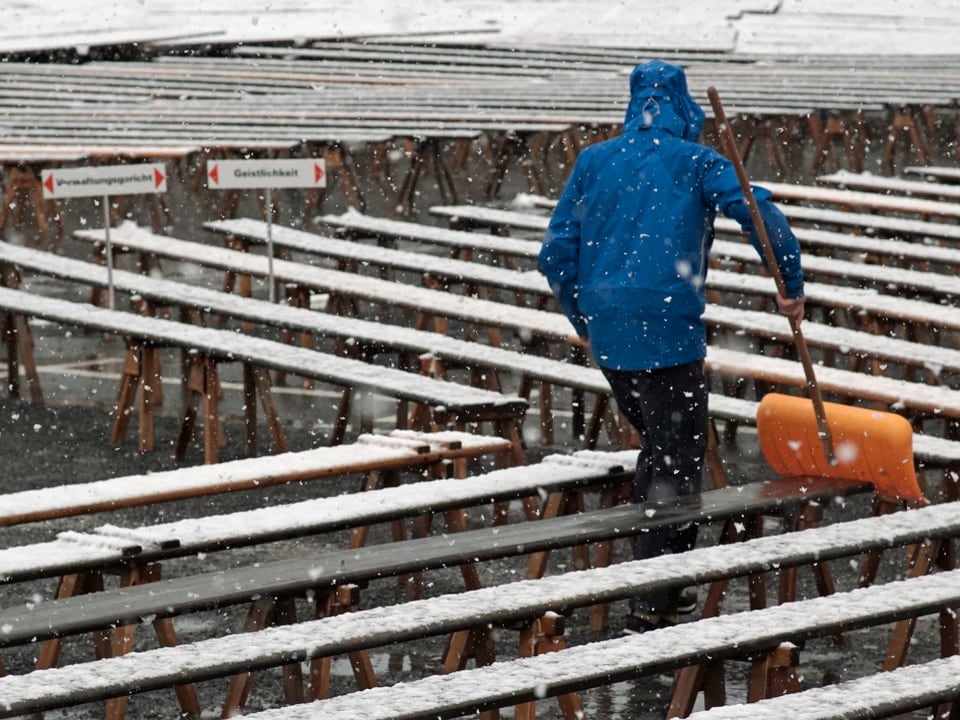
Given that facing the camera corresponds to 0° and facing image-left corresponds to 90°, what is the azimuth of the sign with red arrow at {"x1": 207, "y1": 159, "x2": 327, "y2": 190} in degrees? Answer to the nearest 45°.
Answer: approximately 0°

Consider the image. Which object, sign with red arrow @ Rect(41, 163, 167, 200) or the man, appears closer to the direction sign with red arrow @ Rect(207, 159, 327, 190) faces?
the man

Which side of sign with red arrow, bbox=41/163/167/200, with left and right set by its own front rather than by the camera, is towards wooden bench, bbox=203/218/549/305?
left

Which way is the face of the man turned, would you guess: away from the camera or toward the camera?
away from the camera

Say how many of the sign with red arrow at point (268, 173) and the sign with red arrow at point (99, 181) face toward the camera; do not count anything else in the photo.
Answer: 2

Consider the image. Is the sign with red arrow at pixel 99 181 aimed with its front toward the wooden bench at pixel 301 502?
yes

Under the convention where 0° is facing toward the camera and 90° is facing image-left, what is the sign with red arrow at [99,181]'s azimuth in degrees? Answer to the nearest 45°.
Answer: approximately 0°

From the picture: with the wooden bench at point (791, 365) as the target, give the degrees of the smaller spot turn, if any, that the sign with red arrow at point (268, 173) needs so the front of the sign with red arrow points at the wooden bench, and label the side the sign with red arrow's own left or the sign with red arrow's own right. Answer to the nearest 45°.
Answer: approximately 45° to the sign with red arrow's own left
